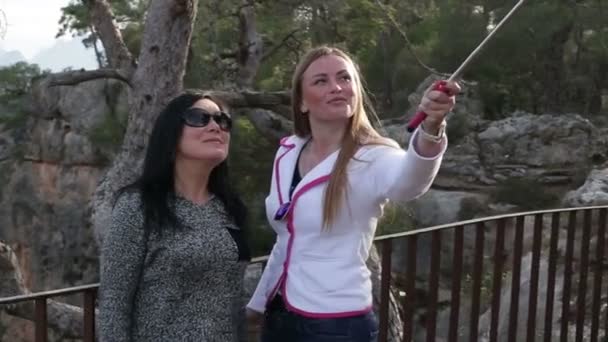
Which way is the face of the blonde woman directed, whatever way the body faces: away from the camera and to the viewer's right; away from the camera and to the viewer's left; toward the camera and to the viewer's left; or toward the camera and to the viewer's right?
toward the camera and to the viewer's right

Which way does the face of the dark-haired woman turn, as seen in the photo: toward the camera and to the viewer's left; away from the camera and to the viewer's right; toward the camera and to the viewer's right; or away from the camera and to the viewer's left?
toward the camera and to the viewer's right

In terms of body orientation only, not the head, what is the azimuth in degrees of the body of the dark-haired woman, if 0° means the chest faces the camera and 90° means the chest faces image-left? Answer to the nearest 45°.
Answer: approximately 315°
